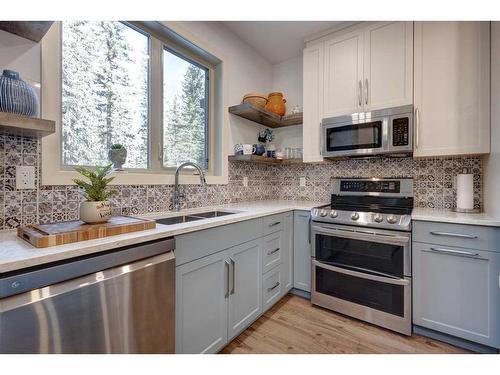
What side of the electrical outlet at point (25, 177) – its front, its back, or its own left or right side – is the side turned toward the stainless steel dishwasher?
front

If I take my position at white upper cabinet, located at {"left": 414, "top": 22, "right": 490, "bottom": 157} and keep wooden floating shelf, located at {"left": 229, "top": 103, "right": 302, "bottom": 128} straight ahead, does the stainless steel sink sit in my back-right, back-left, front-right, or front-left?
front-left

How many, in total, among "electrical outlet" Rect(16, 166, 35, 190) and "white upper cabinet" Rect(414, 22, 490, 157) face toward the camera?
2

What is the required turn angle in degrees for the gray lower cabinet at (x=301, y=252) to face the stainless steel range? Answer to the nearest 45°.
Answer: approximately 90° to its left

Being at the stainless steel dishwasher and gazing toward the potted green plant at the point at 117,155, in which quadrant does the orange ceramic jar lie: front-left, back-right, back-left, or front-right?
front-right

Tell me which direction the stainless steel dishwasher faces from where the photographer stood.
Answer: facing the viewer and to the right of the viewer

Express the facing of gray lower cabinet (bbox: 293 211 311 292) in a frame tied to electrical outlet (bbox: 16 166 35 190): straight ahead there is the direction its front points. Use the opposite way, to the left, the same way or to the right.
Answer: to the right

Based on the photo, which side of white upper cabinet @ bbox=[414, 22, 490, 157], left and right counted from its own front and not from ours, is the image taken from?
front

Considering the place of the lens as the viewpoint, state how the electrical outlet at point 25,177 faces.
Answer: facing the viewer

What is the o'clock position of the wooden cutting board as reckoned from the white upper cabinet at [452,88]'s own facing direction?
The wooden cutting board is roughly at 1 o'clock from the white upper cabinet.
